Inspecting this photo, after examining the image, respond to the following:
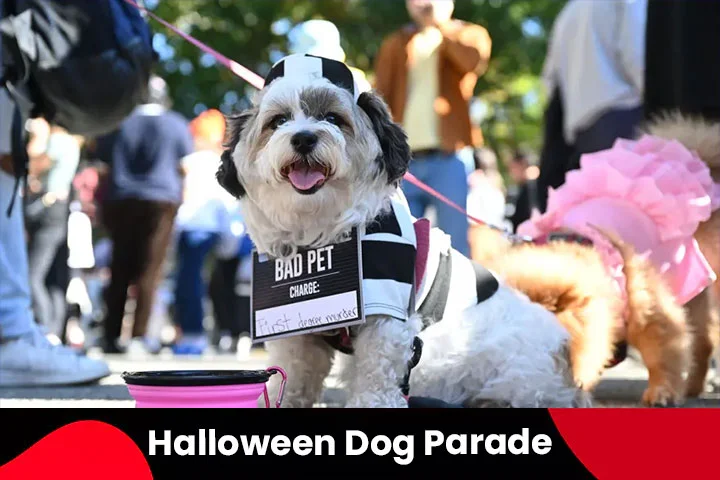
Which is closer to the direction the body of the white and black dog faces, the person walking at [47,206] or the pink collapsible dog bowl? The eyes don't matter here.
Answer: the pink collapsible dog bowl

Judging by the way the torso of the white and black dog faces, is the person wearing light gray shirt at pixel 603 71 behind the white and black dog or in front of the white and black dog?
behind

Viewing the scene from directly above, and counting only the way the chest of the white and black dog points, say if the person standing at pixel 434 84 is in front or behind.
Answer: behind

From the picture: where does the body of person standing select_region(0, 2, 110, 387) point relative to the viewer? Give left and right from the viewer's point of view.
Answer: facing to the right of the viewer

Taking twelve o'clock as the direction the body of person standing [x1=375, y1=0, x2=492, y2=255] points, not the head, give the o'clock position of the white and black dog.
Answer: The white and black dog is roughly at 12 o'clock from the person standing.

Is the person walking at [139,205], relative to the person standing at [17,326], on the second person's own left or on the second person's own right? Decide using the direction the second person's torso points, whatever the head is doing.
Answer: on the second person's own left

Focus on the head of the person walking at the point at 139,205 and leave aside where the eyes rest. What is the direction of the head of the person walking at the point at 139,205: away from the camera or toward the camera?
away from the camera
